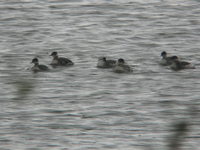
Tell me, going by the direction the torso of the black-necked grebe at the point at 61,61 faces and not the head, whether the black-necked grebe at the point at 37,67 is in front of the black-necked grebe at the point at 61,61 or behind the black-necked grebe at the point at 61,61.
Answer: in front

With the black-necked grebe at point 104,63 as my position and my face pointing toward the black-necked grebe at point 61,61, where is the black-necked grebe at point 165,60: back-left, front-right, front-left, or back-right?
back-right

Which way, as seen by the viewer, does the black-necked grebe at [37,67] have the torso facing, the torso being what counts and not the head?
to the viewer's left

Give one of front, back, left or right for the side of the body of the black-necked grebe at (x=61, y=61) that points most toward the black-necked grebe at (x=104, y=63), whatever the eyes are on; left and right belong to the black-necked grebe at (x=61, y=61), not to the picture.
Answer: back

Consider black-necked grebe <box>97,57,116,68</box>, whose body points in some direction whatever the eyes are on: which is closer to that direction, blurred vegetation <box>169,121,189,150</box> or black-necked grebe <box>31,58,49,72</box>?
the black-necked grebe

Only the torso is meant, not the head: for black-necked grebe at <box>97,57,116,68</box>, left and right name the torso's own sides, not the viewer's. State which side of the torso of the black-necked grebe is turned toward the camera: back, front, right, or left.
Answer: left

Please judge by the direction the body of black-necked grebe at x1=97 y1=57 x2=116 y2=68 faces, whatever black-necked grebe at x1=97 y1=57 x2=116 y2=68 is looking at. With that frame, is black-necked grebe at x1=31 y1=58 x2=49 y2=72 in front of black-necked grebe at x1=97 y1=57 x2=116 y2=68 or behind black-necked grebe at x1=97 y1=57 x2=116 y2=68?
in front

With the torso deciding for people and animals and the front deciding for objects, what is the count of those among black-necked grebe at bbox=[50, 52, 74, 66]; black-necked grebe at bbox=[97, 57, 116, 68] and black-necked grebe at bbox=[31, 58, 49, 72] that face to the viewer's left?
3

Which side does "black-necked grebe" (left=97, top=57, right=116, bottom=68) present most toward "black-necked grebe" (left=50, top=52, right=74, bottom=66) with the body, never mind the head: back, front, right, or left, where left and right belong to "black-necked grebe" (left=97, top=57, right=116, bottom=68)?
front

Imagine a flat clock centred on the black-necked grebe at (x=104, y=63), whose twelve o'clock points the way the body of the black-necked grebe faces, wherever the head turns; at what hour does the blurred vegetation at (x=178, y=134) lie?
The blurred vegetation is roughly at 9 o'clock from the black-necked grebe.

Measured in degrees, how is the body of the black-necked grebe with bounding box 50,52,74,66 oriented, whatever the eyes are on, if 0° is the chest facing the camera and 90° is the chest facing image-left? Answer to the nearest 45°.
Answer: approximately 90°
